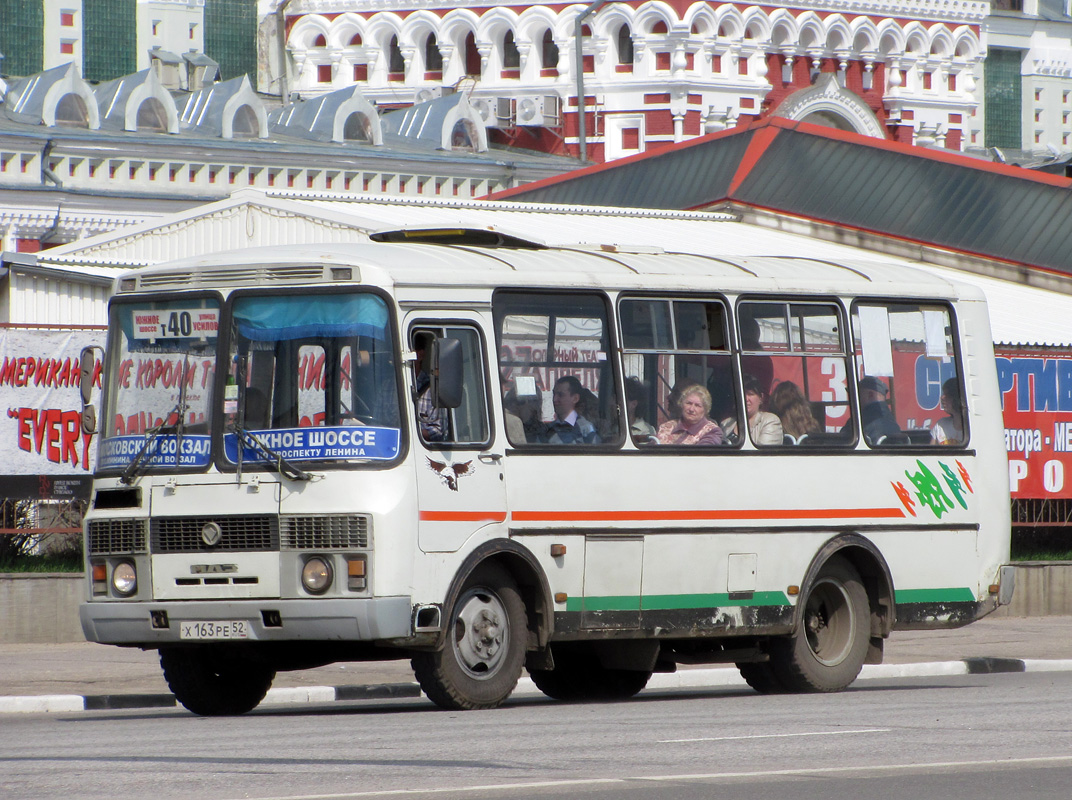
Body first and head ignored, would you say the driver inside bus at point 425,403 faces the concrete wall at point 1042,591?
no

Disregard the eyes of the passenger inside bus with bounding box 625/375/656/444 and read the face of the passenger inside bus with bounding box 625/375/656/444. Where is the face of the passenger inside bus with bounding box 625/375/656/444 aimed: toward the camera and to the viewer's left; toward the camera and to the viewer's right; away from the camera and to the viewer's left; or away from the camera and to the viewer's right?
toward the camera and to the viewer's left

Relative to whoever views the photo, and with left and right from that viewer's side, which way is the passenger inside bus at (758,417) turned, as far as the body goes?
facing the viewer and to the left of the viewer

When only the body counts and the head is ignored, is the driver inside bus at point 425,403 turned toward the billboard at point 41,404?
no

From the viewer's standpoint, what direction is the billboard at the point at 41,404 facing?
toward the camera

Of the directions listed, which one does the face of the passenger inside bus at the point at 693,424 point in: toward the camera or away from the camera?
toward the camera

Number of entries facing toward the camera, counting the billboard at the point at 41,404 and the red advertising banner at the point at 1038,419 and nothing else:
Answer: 2

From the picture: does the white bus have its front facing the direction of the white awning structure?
no

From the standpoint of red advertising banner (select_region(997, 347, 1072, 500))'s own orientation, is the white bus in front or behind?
in front

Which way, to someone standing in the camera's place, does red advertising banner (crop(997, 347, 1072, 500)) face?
facing the viewer

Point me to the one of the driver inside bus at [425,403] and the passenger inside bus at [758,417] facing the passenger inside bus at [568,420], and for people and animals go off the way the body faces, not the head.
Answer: the passenger inside bus at [758,417]

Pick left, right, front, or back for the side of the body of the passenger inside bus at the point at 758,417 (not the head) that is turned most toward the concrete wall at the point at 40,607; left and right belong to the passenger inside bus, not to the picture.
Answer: right

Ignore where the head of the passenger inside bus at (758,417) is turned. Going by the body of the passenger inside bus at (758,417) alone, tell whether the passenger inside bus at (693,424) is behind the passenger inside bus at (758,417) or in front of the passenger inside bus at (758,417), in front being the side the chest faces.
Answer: in front

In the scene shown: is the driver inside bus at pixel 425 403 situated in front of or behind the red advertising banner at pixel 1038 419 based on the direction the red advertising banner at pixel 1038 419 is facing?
in front
